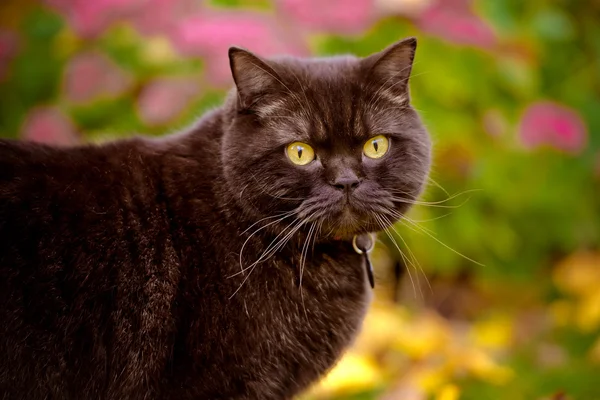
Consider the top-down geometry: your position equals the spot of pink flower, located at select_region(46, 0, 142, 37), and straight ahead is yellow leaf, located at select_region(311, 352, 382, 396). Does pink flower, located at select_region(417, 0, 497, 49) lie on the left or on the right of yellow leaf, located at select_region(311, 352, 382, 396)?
left

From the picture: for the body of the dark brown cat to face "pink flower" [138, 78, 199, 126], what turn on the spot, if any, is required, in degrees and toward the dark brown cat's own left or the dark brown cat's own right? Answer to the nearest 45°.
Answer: approximately 90° to the dark brown cat's own left

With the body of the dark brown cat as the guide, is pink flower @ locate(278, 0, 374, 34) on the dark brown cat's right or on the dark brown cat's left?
on the dark brown cat's left

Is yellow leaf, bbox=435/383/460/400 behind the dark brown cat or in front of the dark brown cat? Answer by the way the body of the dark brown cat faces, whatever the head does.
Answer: in front

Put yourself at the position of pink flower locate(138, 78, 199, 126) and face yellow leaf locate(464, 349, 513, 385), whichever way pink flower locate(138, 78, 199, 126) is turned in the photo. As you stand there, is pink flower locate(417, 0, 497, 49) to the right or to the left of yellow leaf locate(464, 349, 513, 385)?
left

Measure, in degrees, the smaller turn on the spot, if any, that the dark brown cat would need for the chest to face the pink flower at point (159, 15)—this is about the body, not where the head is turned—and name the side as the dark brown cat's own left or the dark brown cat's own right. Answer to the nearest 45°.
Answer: approximately 90° to the dark brown cat's own left

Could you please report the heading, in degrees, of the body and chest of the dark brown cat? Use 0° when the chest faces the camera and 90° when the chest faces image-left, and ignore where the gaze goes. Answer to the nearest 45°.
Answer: approximately 270°
